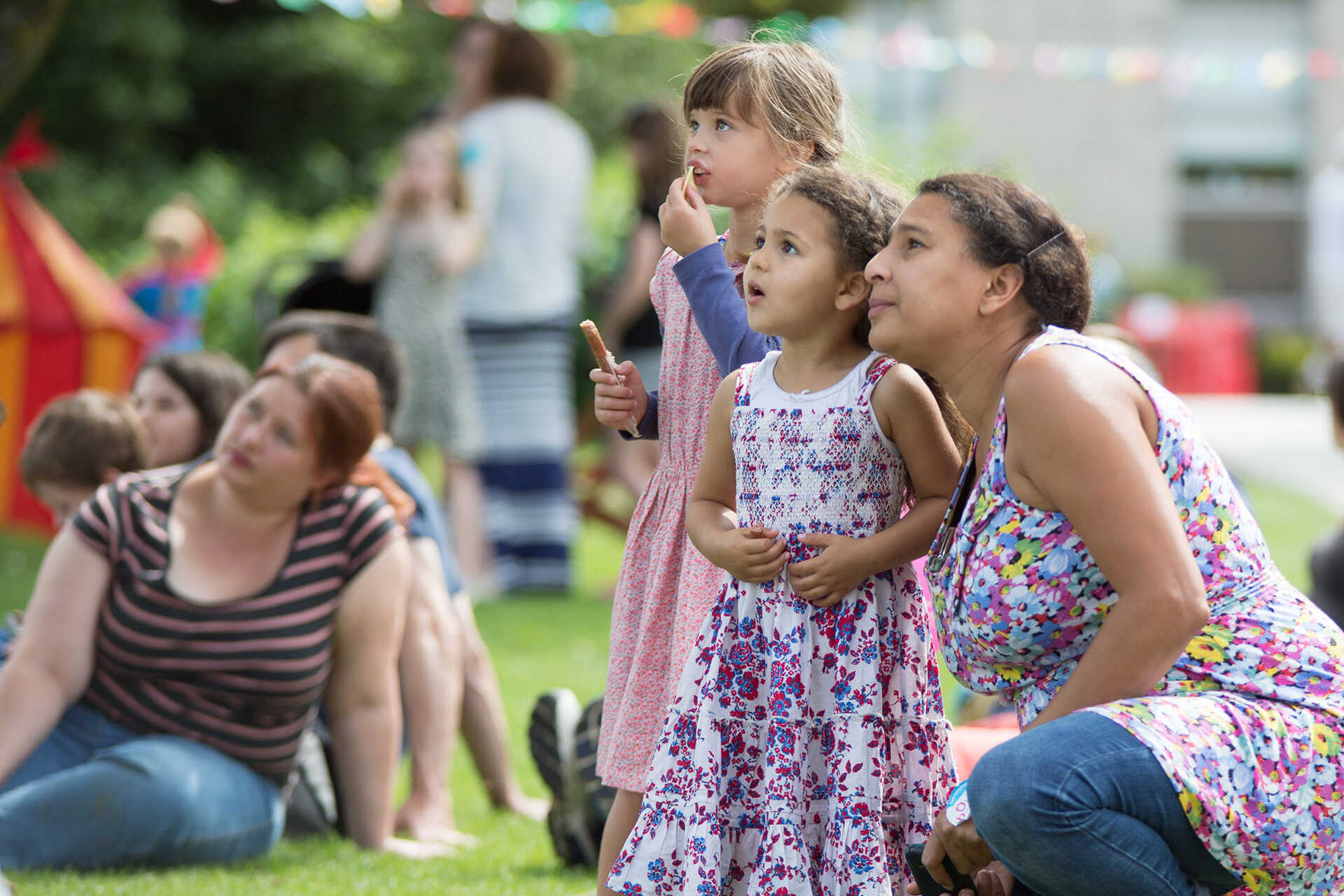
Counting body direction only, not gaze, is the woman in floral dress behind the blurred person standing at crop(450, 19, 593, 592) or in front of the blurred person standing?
behind

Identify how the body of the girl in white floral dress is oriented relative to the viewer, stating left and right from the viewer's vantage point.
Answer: facing the viewer and to the left of the viewer

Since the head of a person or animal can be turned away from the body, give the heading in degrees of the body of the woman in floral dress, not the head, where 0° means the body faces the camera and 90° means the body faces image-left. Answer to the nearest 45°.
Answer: approximately 90°

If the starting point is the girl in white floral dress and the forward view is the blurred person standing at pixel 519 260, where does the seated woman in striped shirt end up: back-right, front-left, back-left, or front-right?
front-left

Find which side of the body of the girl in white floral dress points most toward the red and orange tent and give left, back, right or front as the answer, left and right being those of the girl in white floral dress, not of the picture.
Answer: right

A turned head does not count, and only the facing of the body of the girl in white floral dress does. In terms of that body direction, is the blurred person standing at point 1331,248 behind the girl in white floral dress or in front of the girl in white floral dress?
behind

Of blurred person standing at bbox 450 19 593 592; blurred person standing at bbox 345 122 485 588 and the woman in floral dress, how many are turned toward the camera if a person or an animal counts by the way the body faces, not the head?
1

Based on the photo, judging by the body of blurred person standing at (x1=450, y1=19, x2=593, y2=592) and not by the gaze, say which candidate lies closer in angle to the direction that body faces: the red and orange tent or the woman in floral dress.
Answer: the red and orange tent

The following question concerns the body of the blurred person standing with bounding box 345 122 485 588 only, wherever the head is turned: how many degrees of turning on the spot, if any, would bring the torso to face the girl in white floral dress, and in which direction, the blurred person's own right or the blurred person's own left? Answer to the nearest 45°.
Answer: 0° — they already face them

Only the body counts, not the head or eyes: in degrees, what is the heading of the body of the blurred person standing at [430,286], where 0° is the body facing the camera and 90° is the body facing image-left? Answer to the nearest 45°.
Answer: approximately 0°

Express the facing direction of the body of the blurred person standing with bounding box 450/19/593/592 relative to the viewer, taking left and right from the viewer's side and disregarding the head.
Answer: facing away from the viewer and to the left of the viewer

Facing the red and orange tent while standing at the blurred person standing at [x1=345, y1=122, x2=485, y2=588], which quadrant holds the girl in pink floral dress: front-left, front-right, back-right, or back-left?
back-left

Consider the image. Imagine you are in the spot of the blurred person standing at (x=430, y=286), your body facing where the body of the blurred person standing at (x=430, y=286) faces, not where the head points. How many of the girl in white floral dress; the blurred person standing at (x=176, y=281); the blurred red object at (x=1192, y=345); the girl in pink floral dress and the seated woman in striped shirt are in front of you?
3

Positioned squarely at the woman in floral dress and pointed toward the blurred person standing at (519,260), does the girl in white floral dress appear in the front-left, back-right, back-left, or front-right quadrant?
front-left

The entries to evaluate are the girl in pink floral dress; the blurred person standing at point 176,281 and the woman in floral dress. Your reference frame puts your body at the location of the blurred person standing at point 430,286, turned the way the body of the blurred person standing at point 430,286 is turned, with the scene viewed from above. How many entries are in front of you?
2

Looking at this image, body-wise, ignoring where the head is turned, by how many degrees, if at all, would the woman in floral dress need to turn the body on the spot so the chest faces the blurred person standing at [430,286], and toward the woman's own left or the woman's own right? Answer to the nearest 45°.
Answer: approximately 45° to the woman's own right

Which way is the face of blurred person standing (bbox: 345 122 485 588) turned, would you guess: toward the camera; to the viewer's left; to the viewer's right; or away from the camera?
toward the camera

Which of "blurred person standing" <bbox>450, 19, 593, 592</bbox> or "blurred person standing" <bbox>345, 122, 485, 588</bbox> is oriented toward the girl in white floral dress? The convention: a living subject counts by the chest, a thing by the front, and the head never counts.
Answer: "blurred person standing" <bbox>345, 122, 485, 588</bbox>
